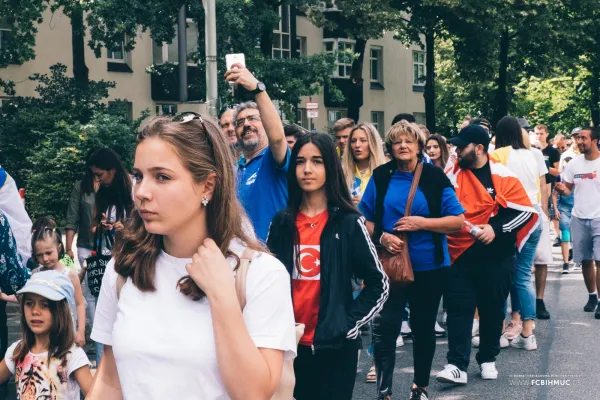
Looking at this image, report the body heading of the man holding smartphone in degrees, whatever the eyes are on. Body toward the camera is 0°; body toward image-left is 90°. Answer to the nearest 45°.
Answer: approximately 45°

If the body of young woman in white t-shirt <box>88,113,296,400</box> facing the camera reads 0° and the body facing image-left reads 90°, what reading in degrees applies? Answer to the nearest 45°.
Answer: approximately 45°

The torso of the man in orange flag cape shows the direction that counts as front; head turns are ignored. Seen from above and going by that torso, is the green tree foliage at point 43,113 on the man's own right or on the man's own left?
on the man's own right

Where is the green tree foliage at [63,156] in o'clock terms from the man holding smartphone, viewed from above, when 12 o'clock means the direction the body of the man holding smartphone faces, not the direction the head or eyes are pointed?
The green tree foliage is roughly at 4 o'clock from the man holding smartphone.

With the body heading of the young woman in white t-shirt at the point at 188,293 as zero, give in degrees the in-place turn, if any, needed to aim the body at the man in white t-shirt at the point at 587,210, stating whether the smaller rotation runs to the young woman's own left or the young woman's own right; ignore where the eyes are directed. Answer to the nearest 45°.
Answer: approximately 180°

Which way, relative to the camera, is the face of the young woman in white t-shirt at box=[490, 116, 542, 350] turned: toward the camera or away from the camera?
away from the camera

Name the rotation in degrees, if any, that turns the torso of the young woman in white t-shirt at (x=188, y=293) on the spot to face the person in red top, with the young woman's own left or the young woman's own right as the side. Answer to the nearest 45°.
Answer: approximately 135° to the young woman's own right

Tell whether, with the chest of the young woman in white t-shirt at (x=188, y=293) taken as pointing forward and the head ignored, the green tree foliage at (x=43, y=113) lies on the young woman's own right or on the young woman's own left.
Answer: on the young woman's own right
